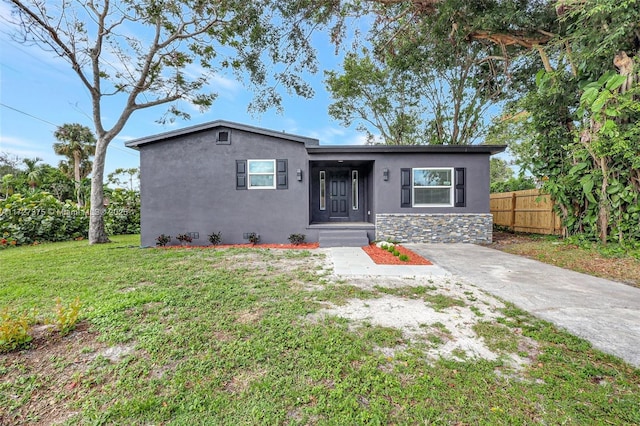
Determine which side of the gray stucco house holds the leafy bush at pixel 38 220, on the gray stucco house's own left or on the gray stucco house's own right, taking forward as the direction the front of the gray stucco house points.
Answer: on the gray stucco house's own right

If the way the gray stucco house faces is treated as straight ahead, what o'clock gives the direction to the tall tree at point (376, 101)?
The tall tree is roughly at 7 o'clock from the gray stucco house.

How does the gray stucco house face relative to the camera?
toward the camera

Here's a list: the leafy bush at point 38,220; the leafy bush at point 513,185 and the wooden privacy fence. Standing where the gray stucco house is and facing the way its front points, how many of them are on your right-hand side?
1

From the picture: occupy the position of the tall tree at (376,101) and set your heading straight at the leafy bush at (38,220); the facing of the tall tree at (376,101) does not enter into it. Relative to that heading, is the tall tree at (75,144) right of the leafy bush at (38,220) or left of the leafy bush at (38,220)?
right

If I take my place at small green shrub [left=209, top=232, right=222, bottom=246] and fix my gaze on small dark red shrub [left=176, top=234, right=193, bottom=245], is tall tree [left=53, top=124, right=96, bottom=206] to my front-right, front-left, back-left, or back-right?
front-right

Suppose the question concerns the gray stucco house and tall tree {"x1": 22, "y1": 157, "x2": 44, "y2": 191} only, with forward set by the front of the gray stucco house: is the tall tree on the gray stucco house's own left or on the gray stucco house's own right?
on the gray stucco house's own right

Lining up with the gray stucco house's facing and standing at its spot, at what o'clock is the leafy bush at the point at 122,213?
The leafy bush is roughly at 4 o'clock from the gray stucco house.

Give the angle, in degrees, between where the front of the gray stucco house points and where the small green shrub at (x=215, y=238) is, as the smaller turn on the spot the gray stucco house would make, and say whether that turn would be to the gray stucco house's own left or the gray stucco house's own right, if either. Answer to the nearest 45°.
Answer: approximately 90° to the gray stucco house's own right

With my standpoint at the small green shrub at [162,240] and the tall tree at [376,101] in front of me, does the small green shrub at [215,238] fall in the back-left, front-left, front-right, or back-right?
front-right

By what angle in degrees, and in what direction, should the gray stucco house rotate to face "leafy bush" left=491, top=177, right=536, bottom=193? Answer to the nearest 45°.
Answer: approximately 90° to its left

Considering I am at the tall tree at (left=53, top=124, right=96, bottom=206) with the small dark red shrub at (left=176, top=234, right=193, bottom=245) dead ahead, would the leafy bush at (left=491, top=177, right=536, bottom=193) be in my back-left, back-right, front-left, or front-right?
front-left
